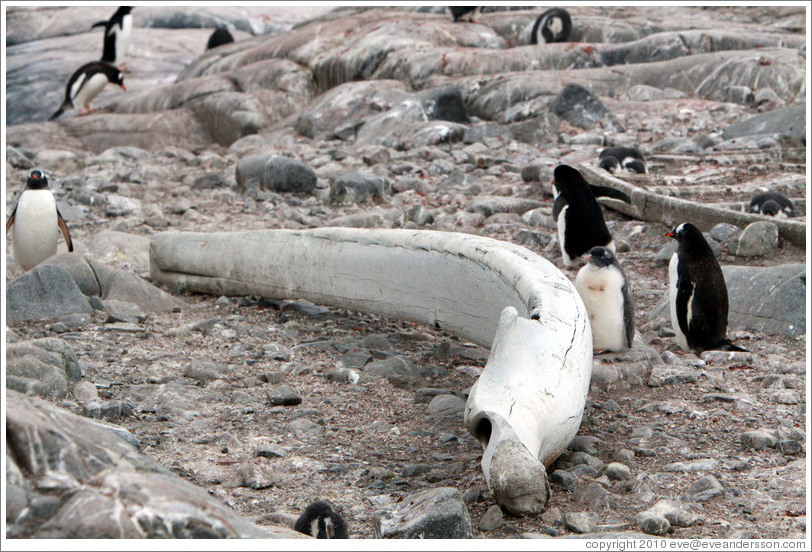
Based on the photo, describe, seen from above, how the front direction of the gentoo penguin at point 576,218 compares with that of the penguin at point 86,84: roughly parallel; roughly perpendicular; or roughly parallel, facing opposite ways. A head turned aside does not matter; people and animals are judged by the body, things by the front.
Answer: roughly perpendicular

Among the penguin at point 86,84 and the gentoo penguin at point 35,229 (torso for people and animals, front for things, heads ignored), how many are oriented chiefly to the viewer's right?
1

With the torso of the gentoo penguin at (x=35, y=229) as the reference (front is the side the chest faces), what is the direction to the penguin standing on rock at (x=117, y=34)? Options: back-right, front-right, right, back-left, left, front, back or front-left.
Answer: back

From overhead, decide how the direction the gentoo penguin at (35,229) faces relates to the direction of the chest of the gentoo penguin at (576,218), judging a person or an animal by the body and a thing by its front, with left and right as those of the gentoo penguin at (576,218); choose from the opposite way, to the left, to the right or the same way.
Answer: the opposite way

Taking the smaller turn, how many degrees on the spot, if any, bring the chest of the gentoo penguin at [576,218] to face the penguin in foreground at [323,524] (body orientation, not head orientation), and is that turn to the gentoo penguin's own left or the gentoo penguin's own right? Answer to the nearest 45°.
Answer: approximately 135° to the gentoo penguin's own left

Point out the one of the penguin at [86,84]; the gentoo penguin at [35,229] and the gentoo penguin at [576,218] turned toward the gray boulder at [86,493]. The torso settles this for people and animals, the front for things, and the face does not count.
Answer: the gentoo penguin at [35,229]

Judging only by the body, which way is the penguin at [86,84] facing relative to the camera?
to the viewer's right

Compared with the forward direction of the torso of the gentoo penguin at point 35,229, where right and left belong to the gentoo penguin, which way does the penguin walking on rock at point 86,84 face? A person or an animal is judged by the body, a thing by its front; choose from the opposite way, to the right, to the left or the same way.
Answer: to the left

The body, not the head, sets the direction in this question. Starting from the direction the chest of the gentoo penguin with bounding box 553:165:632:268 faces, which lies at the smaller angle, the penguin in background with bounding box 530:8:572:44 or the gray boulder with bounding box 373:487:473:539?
the penguin in background

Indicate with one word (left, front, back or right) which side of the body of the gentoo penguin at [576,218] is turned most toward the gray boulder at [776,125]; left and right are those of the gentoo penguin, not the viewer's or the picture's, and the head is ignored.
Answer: right

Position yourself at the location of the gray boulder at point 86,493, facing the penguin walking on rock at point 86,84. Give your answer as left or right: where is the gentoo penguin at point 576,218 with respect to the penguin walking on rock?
right

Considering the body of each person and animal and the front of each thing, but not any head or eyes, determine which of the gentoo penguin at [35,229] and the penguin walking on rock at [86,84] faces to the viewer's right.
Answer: the penguin walking on rock
